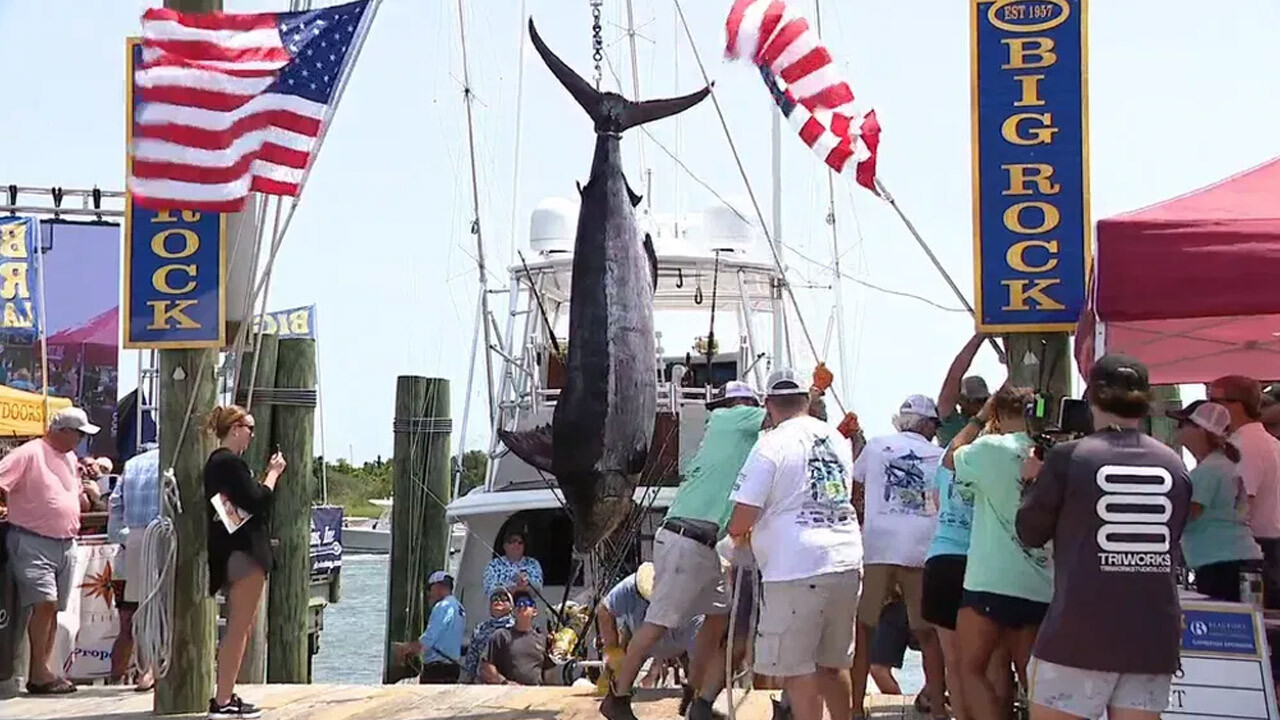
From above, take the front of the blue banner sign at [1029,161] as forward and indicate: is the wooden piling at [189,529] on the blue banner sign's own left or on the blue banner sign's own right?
on the blue banner sign's own right

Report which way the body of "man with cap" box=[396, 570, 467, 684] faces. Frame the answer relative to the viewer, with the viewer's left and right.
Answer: facing to the left of the viewer

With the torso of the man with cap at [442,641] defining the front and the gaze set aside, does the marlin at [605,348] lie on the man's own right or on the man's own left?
on the man's own left

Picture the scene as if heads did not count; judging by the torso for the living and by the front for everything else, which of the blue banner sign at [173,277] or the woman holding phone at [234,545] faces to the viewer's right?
the woman holding phone

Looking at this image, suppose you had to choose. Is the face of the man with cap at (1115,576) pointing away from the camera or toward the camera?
away from the camera

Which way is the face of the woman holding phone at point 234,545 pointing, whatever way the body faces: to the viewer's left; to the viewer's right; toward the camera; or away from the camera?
to the viewer's right

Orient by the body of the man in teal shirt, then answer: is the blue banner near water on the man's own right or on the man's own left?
on the man's own left

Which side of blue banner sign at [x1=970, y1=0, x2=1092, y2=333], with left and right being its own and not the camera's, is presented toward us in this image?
front

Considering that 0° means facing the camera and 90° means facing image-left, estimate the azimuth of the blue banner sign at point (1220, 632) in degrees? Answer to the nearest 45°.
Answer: approximately 0°

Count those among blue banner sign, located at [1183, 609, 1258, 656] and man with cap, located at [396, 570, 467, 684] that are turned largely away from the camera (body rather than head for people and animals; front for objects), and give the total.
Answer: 0

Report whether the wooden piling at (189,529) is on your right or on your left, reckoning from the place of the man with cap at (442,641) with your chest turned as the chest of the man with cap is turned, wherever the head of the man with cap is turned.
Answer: on your left

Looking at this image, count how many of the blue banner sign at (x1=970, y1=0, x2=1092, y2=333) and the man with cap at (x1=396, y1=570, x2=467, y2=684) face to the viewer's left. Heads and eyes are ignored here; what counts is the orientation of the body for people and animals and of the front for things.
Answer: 1

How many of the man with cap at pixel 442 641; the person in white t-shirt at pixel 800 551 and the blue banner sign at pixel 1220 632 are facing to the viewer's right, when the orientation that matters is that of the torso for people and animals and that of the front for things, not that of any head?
0

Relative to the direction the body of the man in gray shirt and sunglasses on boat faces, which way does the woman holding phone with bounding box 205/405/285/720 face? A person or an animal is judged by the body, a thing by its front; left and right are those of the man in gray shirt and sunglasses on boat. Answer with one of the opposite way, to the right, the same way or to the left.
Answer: to the left

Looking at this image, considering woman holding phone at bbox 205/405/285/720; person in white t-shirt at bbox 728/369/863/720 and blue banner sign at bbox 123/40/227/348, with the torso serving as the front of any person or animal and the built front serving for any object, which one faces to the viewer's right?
the woman holding phone

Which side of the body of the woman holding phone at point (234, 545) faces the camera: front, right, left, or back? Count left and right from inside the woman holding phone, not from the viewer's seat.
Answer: right

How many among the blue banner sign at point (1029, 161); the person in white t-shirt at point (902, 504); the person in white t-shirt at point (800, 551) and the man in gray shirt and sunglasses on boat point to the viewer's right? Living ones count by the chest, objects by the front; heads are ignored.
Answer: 0

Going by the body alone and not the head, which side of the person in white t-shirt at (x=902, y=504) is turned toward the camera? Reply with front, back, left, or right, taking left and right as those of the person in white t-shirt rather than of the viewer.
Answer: back
